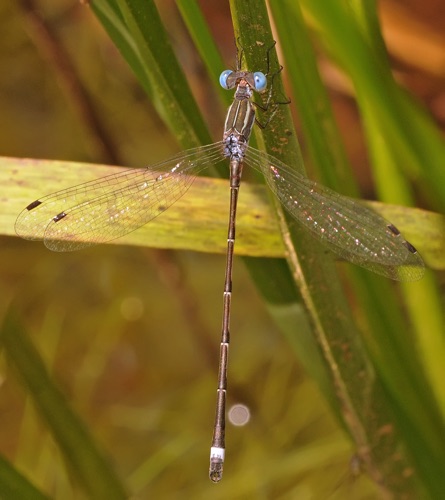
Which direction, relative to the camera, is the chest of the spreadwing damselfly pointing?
away from the camera

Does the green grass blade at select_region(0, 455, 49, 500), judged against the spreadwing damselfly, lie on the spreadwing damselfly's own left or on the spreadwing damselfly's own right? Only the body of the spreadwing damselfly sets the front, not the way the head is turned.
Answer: on the spreadwing damselfly's own left
